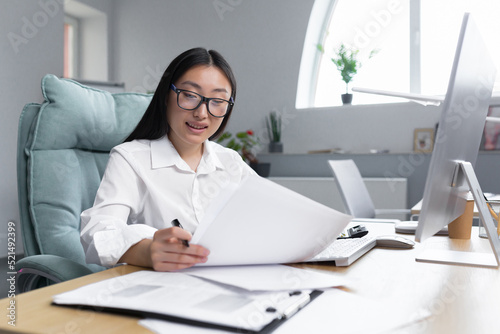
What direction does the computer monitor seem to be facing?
to the viewer's left

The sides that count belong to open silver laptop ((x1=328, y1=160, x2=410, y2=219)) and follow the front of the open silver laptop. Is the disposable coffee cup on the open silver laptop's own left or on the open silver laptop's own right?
on the open silver laptop's own right

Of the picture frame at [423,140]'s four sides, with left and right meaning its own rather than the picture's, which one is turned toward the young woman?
front

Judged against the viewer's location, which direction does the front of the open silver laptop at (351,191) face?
facing away from the viewer and to the right of the viewer

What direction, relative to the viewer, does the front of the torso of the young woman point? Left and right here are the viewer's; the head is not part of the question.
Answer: facing the viewer and to the right of the viewer

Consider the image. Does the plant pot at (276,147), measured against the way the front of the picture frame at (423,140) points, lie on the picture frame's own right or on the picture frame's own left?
on the picture frame's own right

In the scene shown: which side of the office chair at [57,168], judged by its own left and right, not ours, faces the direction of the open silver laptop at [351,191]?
left

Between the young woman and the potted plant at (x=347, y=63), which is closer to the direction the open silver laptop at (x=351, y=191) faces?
the potted plant

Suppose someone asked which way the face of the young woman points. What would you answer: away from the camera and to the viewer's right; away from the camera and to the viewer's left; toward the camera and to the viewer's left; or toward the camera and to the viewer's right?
toward the camera and to the viewer's right

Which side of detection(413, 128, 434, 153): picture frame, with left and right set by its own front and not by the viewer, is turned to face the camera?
front

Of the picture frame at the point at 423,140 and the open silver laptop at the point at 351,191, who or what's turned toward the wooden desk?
the picture frame

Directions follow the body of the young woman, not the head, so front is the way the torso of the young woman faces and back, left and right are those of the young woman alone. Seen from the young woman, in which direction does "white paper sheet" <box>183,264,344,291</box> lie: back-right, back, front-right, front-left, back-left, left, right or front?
front-right

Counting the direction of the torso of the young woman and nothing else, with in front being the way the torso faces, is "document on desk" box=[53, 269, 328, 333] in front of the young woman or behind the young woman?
in front

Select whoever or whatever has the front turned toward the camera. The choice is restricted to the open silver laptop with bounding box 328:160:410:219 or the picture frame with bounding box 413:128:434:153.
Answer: the picture frame
